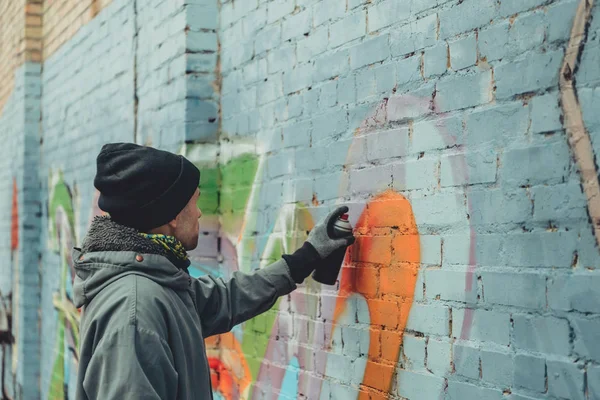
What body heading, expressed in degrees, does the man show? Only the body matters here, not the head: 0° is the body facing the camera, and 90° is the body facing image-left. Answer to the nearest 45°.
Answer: approximately 225°
